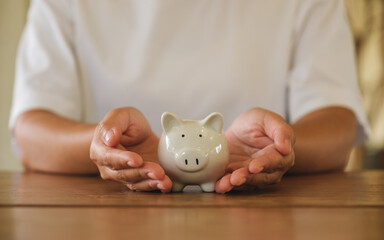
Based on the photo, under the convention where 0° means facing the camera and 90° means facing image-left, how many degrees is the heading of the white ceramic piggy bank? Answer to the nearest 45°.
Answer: approximately 0°
